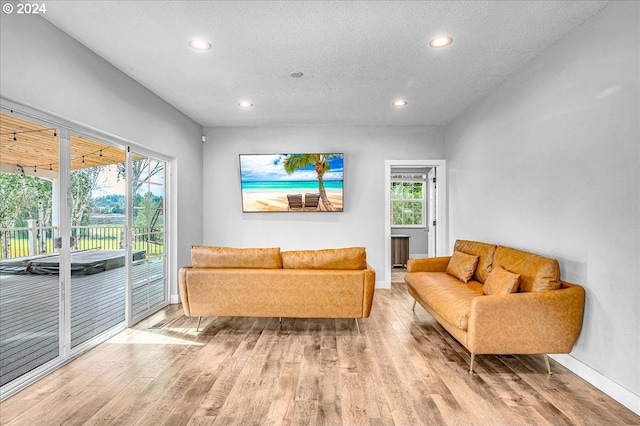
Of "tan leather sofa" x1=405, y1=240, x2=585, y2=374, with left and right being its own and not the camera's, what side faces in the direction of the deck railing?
front

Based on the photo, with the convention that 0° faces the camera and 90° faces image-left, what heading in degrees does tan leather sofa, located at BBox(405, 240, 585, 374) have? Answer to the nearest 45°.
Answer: approximately 45°

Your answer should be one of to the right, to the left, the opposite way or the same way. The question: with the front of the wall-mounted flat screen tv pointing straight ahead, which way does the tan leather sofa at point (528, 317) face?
to the right

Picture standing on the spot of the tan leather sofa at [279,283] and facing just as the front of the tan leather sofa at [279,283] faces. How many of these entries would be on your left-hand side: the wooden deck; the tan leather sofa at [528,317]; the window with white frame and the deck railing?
2

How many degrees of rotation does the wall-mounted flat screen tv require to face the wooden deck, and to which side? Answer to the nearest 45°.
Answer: approximately 45° to its right

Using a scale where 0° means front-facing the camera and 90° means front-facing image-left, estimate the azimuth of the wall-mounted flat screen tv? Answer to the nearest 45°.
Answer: approximately 0°

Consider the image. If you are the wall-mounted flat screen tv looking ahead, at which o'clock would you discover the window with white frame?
The window with white frame is roughly at 8 o'clock from the wall-mounted flat screen tv.

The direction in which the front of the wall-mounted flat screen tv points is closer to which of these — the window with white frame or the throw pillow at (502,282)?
the throw pillow
